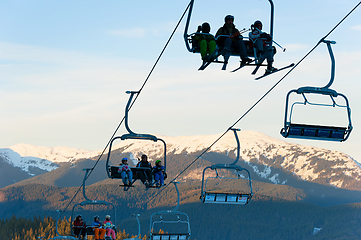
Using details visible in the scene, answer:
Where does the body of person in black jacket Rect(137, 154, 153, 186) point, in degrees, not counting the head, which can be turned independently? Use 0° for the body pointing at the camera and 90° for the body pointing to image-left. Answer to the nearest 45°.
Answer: approximately 0°

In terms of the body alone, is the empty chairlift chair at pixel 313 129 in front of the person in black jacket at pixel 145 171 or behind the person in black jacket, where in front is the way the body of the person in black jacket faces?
in front

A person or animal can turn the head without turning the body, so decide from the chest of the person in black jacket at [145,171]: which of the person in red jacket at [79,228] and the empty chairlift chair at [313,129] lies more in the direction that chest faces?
the empty chairlift chair

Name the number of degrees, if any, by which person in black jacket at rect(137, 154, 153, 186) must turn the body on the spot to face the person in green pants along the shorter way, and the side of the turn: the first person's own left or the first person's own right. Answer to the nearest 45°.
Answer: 0° — they already face them

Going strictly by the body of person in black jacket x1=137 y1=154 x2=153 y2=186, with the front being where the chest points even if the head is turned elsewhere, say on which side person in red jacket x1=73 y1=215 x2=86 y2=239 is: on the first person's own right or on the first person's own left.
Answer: on the first person's own right
